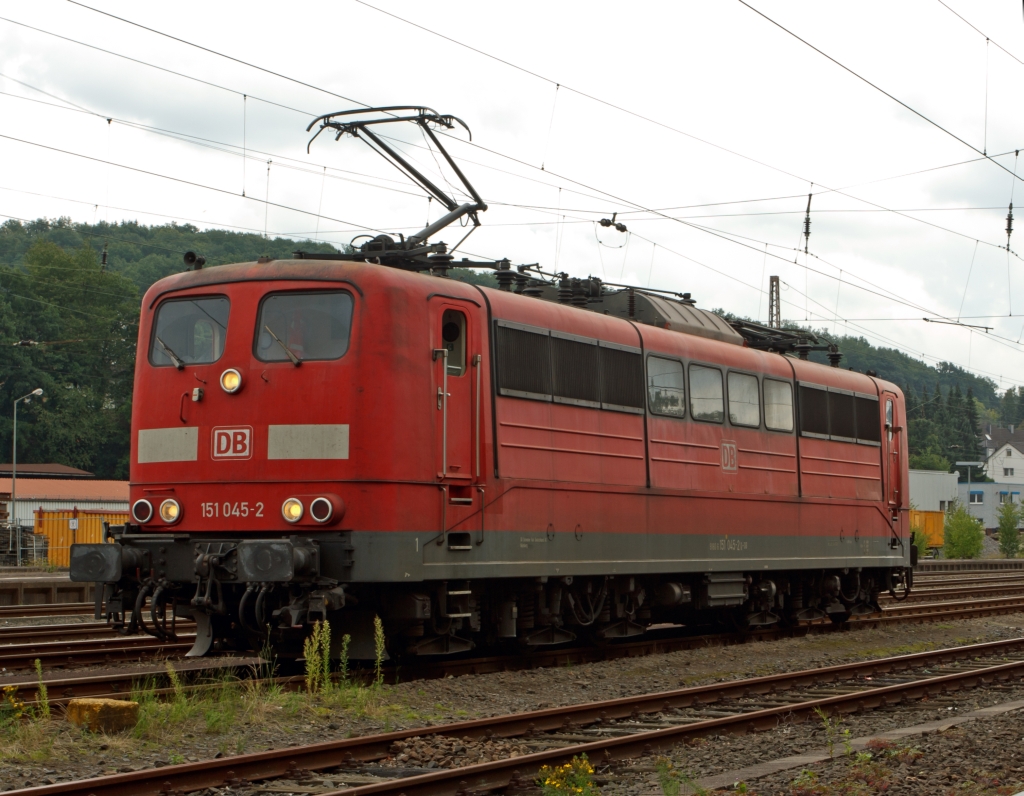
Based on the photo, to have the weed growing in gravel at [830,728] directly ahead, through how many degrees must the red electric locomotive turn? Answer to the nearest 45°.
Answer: approximately 90° to its left

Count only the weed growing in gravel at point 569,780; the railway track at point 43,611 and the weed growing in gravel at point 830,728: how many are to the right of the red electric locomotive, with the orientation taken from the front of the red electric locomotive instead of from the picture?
1

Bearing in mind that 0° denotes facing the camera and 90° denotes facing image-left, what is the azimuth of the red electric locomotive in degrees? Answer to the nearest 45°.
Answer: approximately 45°

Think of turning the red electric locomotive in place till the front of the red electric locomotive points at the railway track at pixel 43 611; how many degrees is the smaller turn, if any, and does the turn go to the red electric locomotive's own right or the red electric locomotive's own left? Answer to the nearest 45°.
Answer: approximately 90° to the red electric locomotive's own right

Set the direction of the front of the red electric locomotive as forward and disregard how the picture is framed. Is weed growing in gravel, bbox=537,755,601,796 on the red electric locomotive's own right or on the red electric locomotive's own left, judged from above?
on the red electric locomotive's own left

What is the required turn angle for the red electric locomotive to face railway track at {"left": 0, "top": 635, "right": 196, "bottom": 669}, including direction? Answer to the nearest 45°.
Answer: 0° — it already faces it

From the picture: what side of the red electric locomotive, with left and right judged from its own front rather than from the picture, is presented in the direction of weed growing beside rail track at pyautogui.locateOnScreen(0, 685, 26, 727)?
front
